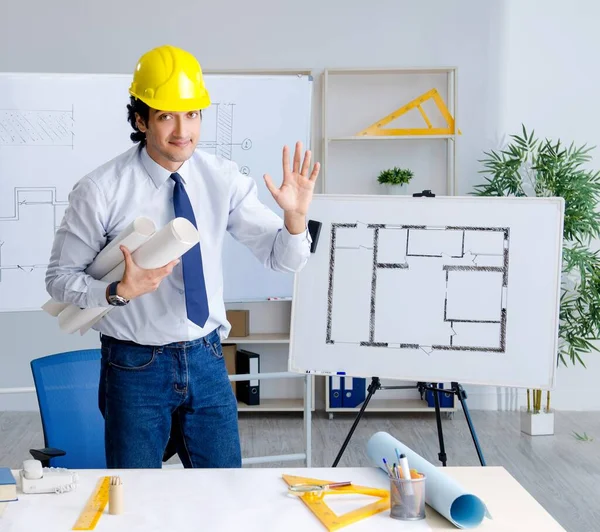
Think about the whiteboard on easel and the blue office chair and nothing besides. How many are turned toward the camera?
2

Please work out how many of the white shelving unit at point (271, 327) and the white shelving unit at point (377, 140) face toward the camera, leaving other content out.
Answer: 2

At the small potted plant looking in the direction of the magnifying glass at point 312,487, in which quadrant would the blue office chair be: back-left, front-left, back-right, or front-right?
front-right

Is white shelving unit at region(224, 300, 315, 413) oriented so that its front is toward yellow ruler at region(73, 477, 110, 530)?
yes

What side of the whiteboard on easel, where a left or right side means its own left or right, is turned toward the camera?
front

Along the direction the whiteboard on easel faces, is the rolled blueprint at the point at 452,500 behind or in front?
in front

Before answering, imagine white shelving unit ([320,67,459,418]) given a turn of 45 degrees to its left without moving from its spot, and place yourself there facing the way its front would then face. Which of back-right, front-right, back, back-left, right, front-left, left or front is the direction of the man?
front-right

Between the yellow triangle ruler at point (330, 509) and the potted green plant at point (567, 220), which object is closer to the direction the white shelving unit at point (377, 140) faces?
the yellow triangle ruler

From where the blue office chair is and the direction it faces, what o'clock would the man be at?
The man is roughly at 11 o'clock from the blue office chair.

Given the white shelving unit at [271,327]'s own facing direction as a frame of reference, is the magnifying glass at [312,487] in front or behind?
in front

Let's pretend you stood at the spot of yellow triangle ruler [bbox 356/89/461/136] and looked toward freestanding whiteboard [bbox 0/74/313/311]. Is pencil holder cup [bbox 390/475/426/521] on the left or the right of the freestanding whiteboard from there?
left

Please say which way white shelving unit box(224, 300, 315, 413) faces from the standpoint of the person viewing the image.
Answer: facing the viewer

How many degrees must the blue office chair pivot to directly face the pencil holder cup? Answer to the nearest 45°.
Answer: approximately 45° to its left

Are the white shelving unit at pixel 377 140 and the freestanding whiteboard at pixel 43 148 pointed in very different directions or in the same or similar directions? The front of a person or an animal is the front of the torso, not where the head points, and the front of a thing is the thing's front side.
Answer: same or similar directions
